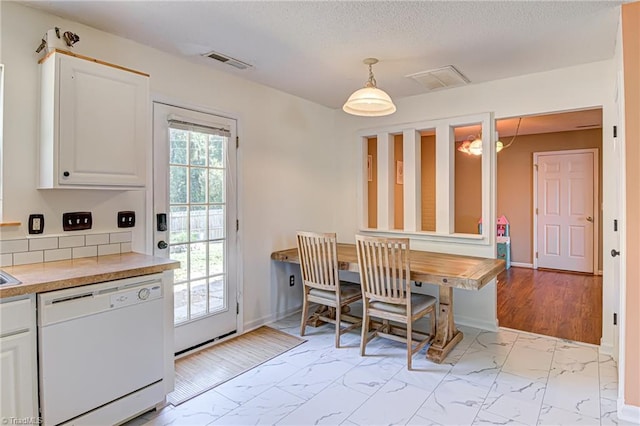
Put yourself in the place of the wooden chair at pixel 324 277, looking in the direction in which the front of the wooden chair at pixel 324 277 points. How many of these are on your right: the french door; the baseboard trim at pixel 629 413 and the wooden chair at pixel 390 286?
2

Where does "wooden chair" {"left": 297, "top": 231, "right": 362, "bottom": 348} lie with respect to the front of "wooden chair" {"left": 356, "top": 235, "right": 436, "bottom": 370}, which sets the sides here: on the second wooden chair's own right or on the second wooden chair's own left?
on the second wooden chair's own left

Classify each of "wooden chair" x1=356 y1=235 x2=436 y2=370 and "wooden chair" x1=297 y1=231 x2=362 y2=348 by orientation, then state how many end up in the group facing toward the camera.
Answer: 0

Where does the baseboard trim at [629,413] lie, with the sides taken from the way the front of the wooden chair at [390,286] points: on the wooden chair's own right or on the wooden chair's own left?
on the wooden chair's own right

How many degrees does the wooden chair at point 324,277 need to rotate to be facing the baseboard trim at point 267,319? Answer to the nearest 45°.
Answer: approximately 90° to its left

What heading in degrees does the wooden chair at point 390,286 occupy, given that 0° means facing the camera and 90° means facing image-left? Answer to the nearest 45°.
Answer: approximately 225°

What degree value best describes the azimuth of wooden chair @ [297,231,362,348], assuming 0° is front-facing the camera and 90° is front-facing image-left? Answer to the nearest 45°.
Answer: approximately 225°

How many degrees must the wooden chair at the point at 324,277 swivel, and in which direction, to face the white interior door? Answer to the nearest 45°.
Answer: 0° — it already faces it
